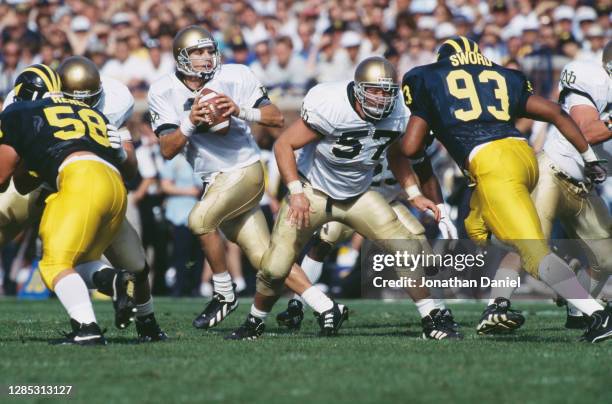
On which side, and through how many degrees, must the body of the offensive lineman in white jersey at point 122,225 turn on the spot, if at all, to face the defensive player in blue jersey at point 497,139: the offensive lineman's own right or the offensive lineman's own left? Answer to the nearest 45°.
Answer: approximately 135° to the offensive lineman's own left

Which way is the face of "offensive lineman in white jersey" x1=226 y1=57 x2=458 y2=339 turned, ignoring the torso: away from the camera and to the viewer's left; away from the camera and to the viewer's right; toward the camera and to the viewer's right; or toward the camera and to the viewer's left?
toward the camera and to the viewer's right

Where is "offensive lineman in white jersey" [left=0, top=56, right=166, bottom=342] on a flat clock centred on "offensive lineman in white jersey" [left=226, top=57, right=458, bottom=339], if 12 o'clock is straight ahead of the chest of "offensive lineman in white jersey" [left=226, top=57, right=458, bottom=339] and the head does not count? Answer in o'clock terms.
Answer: "offensive lineman in white jersey" [left=0, top=56, right=166, bottom=342] is roughly at 4 o'clock from "offensive lineman in white jersey" [left=226, top=57, right=458, bottom=339].

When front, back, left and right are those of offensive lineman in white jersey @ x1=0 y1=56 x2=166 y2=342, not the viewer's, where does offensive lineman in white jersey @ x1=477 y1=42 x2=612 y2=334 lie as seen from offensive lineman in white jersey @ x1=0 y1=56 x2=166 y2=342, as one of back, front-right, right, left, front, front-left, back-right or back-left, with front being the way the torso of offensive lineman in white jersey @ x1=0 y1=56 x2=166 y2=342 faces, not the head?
back-left

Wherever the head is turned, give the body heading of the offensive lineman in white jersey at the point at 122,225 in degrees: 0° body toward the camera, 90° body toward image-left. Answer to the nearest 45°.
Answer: approximately 45°

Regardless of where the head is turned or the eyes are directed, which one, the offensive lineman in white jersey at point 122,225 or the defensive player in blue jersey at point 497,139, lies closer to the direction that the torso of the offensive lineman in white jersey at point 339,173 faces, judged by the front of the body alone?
the defensive player in blue jersey

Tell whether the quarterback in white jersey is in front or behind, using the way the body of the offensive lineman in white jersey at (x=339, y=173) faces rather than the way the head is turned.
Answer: behind
